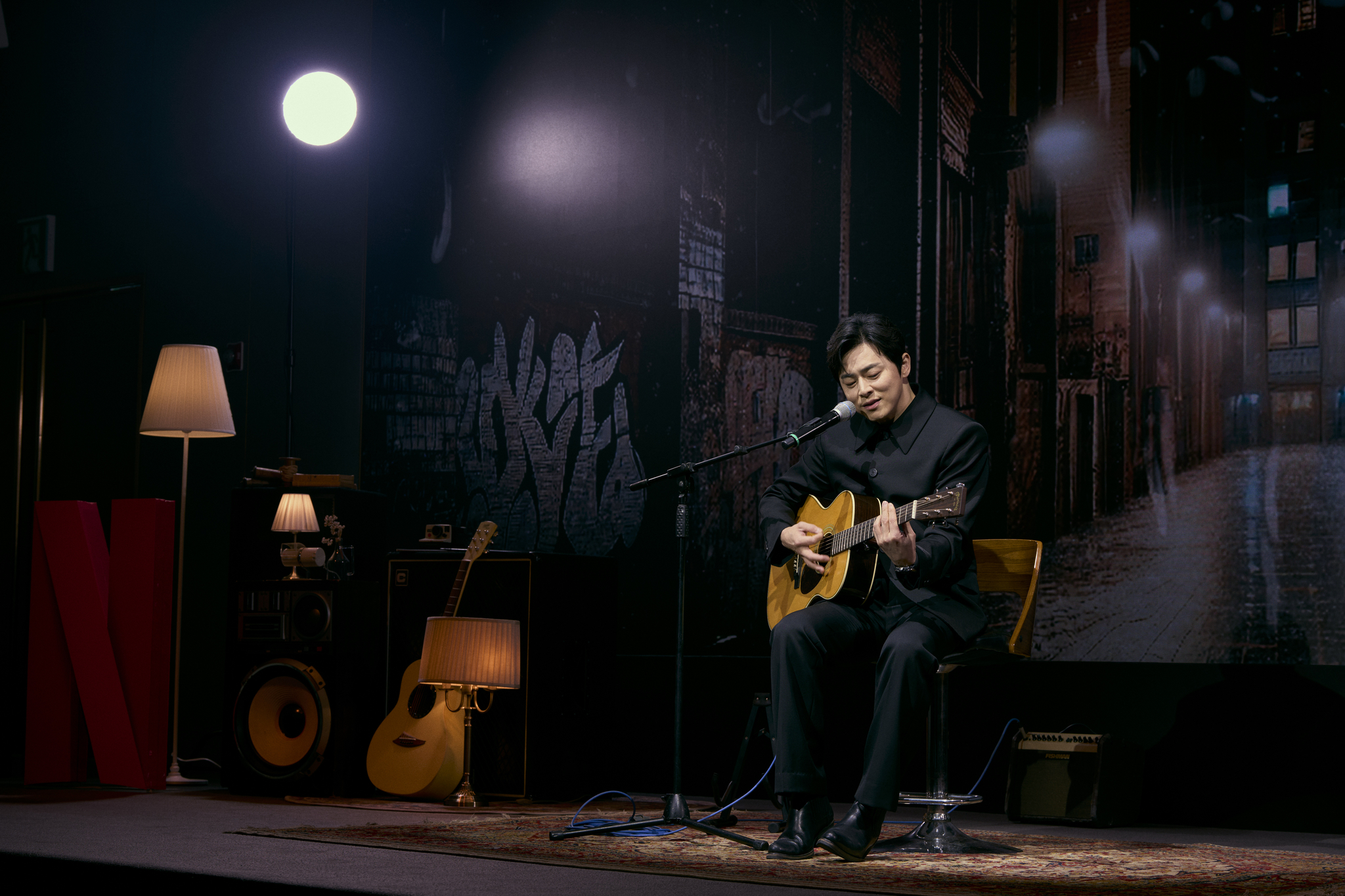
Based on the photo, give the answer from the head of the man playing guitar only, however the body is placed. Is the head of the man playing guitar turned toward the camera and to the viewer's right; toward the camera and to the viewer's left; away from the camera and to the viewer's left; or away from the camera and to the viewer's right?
toward the camera and to the viewer's left

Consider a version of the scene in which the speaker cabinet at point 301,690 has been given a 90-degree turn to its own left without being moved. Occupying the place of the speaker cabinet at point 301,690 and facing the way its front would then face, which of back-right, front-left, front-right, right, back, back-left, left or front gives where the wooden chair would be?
front

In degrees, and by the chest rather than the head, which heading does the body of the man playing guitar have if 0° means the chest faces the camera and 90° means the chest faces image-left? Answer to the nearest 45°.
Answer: approximately 45°

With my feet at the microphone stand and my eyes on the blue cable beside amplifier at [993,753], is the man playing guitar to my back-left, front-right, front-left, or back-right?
front-right

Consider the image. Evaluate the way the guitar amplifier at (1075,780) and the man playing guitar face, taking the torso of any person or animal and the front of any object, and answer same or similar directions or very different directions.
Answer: same or similar directions

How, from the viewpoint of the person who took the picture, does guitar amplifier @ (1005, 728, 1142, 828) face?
facing the viewer and to the left of the viewer

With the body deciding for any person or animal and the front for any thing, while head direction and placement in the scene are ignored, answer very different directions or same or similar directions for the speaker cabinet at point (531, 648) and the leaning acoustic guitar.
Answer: same or similar directions

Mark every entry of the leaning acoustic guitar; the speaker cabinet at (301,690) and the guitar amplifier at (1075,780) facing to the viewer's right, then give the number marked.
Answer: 0

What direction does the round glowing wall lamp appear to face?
toward the camera

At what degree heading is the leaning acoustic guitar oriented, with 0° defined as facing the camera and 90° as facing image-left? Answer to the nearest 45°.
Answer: approximately 45°

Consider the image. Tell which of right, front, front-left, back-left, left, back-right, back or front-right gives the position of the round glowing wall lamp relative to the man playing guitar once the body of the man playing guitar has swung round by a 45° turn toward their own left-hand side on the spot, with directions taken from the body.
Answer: back-right

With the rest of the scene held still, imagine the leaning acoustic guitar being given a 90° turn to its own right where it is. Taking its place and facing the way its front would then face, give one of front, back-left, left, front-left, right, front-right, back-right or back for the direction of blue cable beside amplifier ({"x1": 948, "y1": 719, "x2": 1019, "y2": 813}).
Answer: back-right

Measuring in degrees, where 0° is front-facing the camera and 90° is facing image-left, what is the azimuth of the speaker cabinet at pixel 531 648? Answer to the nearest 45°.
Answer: approximately 45°

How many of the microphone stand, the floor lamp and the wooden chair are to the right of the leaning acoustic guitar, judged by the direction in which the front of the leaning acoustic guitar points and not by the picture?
1

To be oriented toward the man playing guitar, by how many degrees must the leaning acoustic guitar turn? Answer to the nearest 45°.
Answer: approximately 90° to its left
